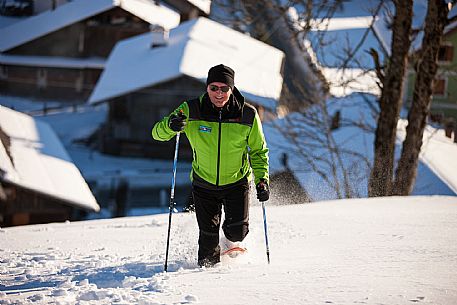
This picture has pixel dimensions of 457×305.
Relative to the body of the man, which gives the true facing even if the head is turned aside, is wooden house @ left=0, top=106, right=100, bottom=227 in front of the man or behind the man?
behind

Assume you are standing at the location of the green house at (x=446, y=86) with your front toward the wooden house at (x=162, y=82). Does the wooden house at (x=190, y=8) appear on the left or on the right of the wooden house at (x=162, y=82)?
right

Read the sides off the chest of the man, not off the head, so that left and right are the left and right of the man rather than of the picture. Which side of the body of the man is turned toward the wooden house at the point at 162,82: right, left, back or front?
back

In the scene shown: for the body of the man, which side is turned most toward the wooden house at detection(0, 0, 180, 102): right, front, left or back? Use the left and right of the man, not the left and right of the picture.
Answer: back

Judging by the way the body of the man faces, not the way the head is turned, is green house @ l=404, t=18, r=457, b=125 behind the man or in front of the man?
behind

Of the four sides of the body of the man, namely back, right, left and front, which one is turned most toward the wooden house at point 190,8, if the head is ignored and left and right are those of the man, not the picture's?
back

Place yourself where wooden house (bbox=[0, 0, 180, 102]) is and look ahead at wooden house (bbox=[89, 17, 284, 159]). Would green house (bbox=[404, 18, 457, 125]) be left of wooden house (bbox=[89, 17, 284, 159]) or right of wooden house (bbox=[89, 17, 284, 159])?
left

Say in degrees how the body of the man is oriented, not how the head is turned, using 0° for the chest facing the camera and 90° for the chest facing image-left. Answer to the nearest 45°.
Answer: approximately 0°
